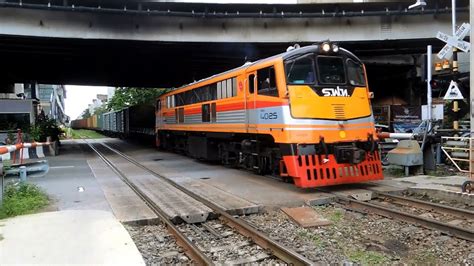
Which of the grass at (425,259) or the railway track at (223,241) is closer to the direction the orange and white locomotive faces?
the grass

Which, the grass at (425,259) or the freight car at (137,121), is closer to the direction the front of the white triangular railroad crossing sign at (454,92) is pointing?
the grass

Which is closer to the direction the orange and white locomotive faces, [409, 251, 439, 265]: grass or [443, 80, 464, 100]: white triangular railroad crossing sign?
the grass

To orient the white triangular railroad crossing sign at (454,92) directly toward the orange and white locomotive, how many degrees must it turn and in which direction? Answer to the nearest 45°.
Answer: approximately 45° to its right

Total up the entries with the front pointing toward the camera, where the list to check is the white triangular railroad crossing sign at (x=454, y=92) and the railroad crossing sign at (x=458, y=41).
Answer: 2

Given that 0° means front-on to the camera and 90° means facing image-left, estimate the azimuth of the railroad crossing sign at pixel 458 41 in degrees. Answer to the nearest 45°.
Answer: approximately 0°

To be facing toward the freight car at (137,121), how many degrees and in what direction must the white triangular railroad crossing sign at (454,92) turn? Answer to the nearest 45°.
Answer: approximately 135° to its right
